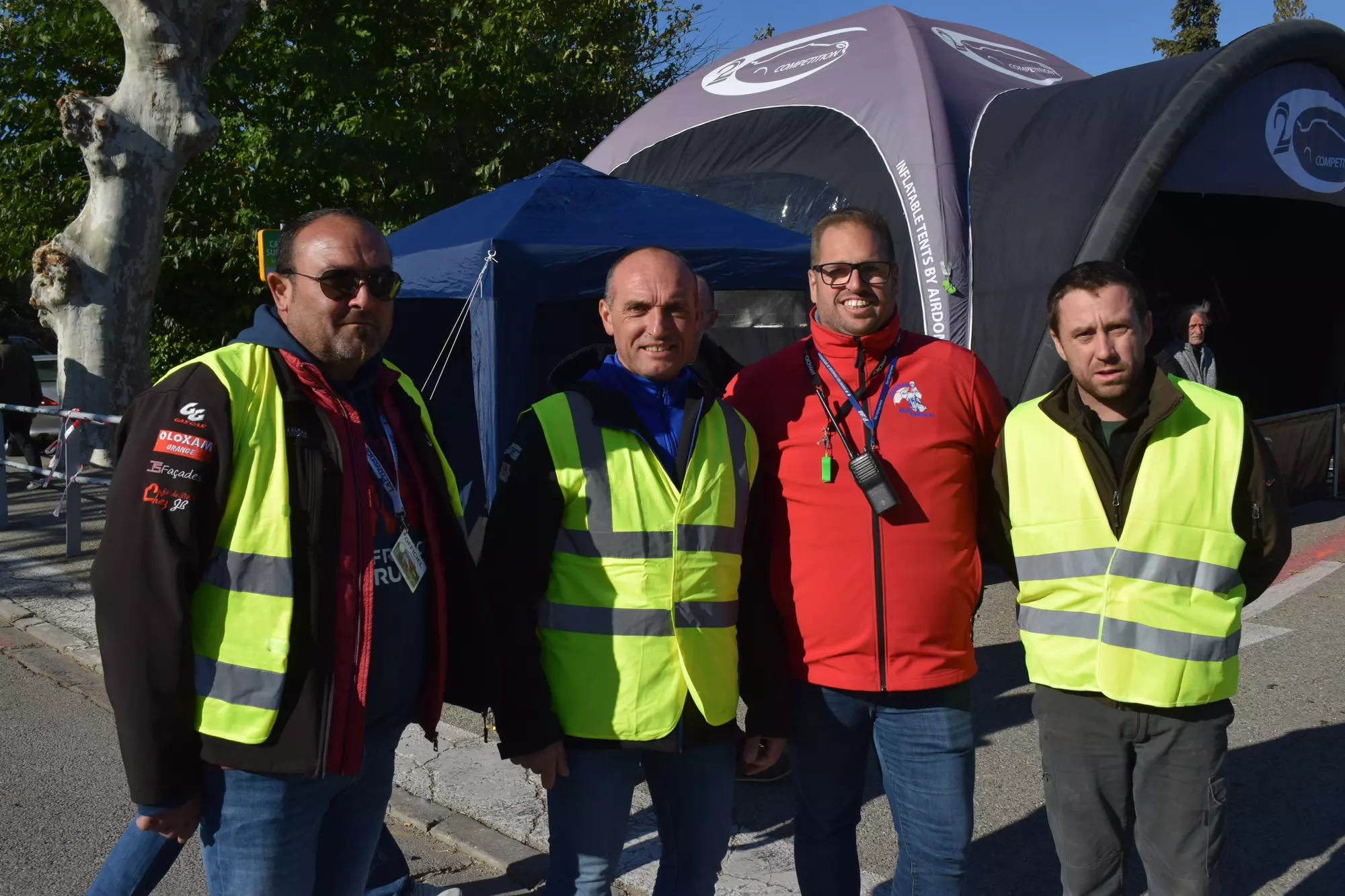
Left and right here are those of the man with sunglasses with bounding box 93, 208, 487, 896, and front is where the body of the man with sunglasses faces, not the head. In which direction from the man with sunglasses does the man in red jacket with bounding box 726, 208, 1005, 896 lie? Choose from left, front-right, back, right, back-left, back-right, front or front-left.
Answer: front-left

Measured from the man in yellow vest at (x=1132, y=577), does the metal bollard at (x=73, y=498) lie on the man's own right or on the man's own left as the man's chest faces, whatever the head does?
on the man's own right

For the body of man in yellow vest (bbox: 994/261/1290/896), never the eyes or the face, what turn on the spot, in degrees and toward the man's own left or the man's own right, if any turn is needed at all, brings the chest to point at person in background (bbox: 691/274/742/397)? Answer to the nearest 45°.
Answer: approximately 90° to the man's own right

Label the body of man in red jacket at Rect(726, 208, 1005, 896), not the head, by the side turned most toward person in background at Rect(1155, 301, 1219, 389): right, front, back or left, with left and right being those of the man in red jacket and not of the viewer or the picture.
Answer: back

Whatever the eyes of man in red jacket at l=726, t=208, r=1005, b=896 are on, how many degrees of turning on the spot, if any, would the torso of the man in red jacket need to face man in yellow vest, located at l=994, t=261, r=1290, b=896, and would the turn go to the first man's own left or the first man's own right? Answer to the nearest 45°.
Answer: approximately 90° to the first man's own left

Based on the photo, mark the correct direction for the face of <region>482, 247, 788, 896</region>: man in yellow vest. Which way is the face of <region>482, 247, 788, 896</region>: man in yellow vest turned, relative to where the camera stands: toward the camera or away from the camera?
toward the camera

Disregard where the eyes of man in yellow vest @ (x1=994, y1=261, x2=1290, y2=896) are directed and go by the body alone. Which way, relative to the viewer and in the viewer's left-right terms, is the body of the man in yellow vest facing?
facing the viewer

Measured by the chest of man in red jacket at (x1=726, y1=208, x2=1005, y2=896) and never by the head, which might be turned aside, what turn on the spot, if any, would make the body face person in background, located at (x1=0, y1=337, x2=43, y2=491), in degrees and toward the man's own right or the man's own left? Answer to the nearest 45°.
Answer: approximately 135° to the man's own right

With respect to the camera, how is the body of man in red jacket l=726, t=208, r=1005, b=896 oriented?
toward the camera

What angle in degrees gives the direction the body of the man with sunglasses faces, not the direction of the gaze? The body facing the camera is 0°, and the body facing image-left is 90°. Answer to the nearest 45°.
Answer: approximately 315°

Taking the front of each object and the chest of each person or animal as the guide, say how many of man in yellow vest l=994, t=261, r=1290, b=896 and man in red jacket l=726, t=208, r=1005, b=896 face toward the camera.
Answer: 2

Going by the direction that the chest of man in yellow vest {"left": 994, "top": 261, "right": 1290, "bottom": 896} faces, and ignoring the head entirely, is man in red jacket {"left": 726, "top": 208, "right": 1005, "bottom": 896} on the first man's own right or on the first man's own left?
on the first man's own right

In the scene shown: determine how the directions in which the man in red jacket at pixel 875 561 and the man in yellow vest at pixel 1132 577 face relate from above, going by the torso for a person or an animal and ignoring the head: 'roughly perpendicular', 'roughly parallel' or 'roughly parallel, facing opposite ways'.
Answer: roughly parallel

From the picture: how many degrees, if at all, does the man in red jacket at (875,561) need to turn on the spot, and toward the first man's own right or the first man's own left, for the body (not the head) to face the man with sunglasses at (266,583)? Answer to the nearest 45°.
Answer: approximately 45° to the first man's own right
